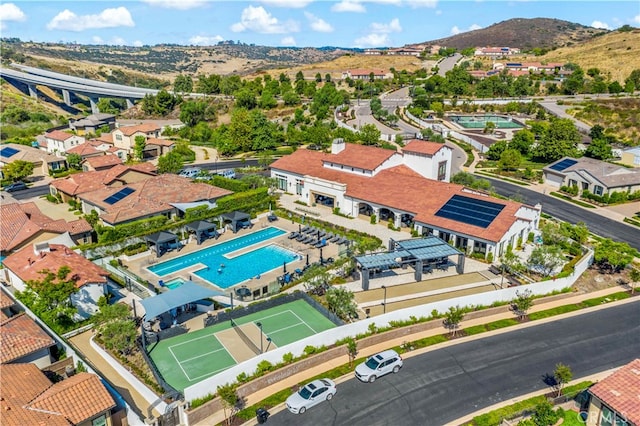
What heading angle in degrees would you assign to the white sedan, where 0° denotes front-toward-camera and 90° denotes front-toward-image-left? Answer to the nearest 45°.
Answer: approximately 45°

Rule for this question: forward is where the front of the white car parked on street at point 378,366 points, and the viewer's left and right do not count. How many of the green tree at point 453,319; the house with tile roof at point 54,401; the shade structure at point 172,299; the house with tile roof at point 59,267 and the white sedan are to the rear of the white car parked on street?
1

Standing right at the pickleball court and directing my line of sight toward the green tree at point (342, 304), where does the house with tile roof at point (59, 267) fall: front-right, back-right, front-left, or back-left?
back-left

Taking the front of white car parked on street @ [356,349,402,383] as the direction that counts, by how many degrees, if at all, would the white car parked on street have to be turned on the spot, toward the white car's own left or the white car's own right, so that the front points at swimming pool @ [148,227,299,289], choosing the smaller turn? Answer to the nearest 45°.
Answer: approximately 90° to the white car's own right

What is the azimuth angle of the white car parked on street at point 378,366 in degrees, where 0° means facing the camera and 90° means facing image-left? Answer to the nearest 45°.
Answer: approximately 45°

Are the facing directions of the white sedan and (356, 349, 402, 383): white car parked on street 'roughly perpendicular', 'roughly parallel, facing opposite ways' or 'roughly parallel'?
roughly parallel

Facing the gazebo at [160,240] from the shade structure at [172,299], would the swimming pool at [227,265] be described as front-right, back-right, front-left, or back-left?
front-right

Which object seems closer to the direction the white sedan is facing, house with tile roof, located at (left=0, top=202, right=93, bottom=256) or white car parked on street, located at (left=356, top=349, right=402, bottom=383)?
the house with tile roof

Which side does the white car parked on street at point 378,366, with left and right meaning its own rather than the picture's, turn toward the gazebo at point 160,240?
right

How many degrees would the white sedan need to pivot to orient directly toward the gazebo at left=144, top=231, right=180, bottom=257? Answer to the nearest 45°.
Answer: approximately 90° to its right

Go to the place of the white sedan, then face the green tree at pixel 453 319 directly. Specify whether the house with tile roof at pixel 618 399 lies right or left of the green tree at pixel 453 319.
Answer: right
